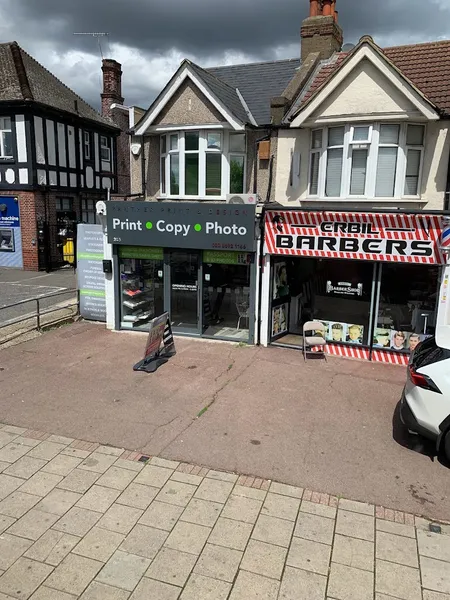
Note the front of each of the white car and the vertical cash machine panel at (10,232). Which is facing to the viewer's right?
the white car

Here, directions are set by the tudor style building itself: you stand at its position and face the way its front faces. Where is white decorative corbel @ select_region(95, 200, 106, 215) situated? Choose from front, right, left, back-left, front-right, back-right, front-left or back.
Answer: front

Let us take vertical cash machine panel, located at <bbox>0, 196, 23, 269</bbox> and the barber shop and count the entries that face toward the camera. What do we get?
2

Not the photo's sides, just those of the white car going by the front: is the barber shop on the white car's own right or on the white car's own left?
on the white car's own left

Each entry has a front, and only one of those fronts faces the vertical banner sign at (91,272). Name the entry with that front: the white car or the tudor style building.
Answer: the tudor style building

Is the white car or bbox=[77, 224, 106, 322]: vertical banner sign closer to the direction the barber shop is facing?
the white car

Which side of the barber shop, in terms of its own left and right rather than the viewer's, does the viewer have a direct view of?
front

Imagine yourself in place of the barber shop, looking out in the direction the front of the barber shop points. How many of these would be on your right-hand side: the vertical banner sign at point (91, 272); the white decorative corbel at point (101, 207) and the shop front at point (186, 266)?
3

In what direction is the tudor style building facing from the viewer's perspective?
toward the camera

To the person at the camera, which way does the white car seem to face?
facing to the right of the viewer

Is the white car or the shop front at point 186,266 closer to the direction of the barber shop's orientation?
the white car

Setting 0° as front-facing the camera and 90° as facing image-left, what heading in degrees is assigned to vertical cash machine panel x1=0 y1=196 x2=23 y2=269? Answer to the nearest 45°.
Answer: approximately 0°

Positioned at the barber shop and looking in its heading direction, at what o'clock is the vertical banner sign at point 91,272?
The vertical banner sign is roughly at 3 o'clock from the barber shop.

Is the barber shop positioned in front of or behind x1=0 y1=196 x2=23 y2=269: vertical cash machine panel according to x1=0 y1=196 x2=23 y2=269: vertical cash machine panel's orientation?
in front

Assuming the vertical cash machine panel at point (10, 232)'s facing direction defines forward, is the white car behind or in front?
in front
